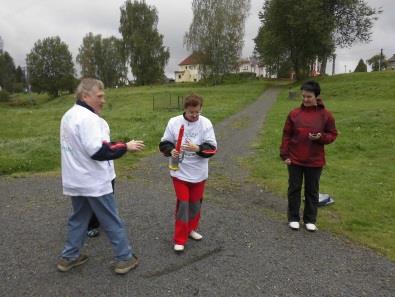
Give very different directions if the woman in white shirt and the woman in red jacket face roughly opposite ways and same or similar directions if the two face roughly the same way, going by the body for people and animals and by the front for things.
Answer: same or similar directions

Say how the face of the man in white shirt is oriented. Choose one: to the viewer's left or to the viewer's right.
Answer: to the viewer's right

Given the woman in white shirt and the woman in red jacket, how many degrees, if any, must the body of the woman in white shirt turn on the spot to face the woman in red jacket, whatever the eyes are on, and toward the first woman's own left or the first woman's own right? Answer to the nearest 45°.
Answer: approximately 135° to the first woman's own left

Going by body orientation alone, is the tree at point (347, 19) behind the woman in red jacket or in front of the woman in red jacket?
behind

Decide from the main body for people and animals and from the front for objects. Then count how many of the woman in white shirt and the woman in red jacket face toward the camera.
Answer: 2

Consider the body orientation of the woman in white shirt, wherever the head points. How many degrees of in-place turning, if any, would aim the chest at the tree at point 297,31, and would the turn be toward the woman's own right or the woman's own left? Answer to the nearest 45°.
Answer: approximately 180°

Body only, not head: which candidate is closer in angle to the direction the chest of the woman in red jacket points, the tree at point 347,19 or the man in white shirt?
the man in white shirt

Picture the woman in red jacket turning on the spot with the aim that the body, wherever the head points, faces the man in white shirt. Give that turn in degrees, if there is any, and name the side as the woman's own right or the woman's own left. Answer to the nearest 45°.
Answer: approximately 45° to the woman's own right

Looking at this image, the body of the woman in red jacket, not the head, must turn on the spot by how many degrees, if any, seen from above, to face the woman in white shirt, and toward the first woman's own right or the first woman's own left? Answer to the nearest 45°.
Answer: approximately 45° to the first woman's own right

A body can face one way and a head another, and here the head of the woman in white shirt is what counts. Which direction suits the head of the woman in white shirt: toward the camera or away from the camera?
toward the camera

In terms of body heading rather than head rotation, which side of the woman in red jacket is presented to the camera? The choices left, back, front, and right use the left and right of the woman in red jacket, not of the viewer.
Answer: front

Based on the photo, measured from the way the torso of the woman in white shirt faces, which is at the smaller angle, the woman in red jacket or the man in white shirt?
the man in white shirt

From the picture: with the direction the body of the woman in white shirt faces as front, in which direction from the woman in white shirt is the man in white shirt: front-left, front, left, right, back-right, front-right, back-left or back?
front-right

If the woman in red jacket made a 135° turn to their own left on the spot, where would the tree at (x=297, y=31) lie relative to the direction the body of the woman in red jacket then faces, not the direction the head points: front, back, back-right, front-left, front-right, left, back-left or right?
front-left
